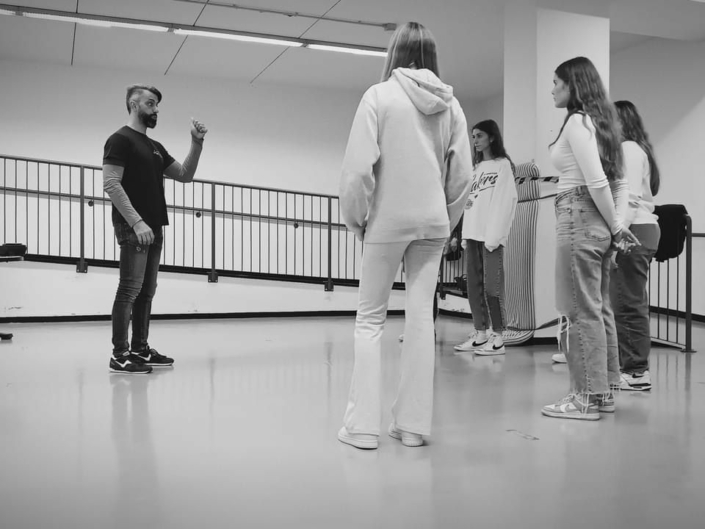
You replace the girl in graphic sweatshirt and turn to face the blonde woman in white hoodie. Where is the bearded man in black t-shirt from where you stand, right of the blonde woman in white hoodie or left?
right

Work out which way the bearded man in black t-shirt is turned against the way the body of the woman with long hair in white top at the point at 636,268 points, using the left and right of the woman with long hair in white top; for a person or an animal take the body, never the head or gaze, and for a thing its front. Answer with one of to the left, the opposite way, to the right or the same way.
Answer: the opposite way

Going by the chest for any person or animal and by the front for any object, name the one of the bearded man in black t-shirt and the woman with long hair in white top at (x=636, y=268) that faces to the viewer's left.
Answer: the woman with long hair in white top

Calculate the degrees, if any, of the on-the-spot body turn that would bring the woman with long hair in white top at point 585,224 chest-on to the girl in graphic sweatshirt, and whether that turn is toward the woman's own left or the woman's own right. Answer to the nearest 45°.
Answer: approximately 90° to the woman's own right

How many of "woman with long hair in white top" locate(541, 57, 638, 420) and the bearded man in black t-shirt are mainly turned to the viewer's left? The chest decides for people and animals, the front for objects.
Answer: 1

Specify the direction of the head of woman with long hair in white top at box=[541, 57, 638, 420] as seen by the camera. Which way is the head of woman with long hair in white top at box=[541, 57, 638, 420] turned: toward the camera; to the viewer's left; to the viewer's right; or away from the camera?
to the viewer's left

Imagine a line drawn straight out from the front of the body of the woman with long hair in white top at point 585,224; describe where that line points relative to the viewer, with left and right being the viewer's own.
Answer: facing to the left of the viewer

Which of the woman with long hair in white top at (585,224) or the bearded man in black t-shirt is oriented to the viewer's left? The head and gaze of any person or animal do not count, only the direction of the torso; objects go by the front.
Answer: the woman with long hair in white top

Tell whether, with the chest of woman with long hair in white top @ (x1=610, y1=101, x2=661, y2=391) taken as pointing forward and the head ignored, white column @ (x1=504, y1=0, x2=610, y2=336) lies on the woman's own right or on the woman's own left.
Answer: on the woman's own right

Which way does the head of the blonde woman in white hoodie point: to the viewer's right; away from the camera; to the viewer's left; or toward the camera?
away from the camera

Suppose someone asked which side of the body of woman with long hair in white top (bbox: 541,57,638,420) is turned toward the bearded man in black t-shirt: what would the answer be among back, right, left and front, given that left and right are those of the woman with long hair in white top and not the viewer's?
front

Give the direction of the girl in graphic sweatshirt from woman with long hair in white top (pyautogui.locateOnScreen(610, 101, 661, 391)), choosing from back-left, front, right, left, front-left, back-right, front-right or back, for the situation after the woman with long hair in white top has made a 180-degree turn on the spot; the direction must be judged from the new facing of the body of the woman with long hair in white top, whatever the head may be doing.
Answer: back-left

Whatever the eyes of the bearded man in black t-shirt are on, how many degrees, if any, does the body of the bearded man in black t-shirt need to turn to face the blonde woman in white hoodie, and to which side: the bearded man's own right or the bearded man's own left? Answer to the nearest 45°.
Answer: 0° — they already face them

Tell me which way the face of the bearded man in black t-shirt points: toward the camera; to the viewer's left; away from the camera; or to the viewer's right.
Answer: to the viewer's right

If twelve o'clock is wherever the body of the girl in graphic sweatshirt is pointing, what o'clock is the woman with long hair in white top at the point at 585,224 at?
The woman with long hair in white top is roughly at 10 o'clock from the girl in graphic sweatshirt.

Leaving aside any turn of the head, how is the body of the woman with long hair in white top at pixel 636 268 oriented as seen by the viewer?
to the viewer's left
